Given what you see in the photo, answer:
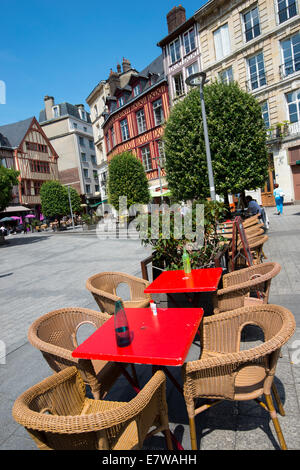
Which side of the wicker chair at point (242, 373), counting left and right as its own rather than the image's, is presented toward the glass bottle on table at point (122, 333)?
front

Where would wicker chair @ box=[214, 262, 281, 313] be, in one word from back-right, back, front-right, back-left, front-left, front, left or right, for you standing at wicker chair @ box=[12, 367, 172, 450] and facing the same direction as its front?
front

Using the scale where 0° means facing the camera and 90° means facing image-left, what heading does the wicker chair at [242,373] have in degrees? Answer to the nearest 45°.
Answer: approximately 90°

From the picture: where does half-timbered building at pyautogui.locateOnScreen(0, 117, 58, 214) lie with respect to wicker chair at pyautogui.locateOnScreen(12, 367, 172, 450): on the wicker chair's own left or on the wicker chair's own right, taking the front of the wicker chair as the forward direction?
on the wicker chair's own left

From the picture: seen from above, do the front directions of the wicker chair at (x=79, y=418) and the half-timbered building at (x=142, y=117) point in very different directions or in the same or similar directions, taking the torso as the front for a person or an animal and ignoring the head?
very different directions

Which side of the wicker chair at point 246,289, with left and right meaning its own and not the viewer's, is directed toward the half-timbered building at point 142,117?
right

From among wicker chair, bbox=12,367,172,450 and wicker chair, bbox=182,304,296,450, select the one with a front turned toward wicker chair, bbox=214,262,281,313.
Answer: wicker chair, bbox=12,367,172,450

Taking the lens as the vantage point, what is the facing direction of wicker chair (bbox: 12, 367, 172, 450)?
facing away from the viewer and to the right of the viewer

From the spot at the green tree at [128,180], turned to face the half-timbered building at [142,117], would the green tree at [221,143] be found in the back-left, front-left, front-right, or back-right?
back-right

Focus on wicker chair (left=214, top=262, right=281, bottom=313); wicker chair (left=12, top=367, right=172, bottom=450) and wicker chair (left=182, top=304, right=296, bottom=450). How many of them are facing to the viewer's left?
2

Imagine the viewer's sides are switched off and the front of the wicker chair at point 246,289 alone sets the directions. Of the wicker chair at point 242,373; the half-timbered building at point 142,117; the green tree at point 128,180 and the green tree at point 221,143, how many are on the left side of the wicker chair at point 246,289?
1

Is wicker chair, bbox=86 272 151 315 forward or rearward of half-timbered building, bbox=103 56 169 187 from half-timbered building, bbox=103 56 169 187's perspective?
forward

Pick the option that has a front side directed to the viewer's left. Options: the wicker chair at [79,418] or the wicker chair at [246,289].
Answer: the wicker chair at [246,289]

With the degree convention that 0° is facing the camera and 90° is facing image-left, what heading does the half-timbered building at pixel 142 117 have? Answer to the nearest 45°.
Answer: approximately 45°

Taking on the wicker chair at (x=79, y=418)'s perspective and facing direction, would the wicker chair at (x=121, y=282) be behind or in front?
in front

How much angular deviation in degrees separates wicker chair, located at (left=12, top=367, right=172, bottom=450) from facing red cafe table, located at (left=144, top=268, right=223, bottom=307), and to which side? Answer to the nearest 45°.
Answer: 0° — it already faces it

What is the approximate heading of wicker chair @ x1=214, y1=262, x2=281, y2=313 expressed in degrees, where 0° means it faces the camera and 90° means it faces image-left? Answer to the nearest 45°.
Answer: approximately 90°
